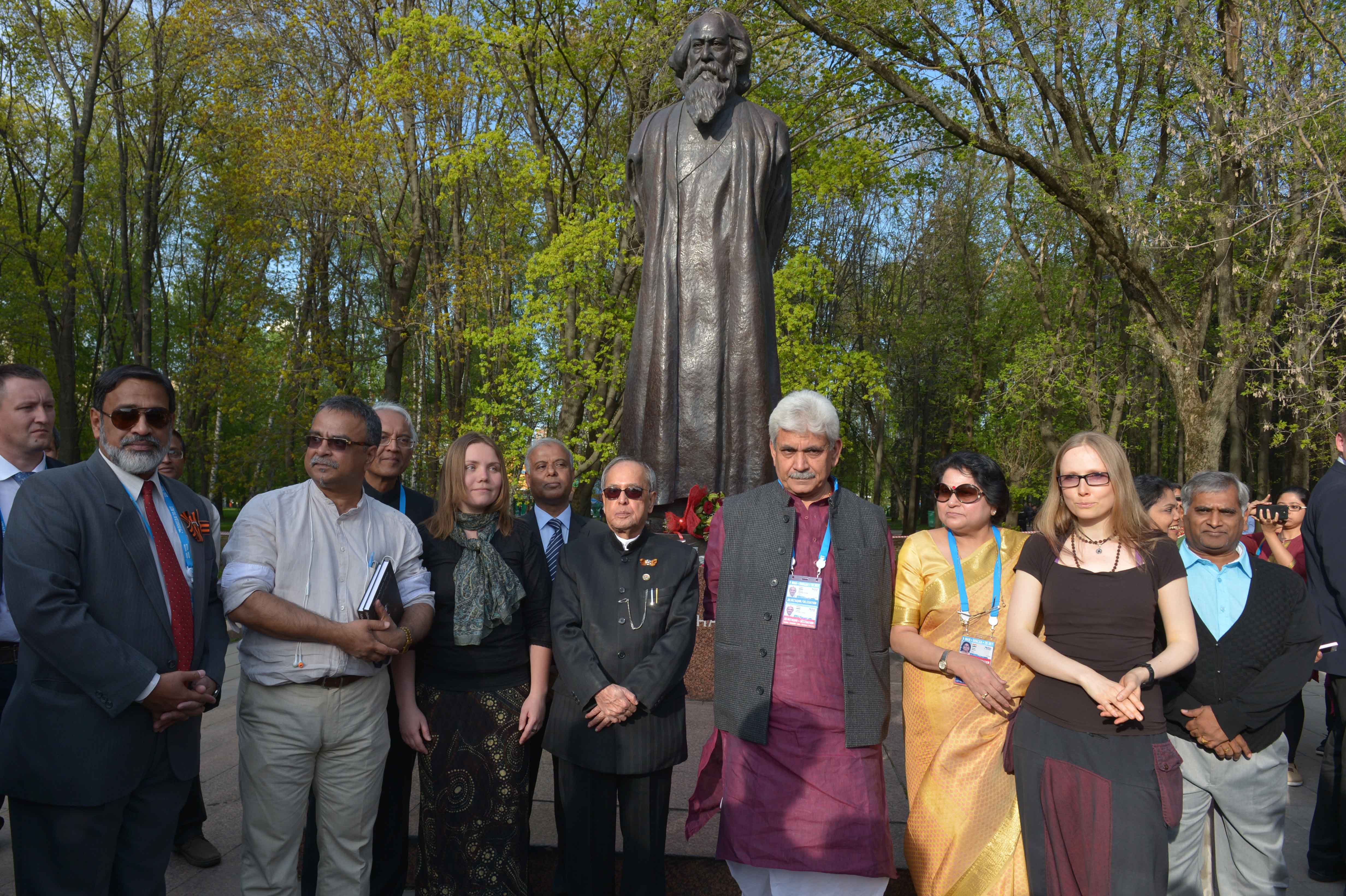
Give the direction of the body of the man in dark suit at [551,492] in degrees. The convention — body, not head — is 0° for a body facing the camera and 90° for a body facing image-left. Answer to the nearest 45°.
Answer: approximately 0°

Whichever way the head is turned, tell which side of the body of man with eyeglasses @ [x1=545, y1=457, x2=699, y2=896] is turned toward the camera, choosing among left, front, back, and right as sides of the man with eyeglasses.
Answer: front

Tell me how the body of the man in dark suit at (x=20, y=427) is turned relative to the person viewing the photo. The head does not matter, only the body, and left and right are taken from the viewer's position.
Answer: facing the viewer and to the right of the viewer

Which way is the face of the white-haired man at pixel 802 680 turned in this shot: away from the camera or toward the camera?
toward the camera

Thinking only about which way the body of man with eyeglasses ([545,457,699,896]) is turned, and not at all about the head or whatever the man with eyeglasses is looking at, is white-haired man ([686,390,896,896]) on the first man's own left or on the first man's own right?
on the first man's own left

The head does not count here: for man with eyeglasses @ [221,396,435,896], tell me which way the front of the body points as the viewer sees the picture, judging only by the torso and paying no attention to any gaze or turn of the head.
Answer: toward the camera

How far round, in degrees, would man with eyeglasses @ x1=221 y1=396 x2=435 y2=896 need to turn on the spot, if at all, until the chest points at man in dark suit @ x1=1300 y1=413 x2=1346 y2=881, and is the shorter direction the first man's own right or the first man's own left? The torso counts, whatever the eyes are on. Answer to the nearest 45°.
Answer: approximately 90° to the first man's own left

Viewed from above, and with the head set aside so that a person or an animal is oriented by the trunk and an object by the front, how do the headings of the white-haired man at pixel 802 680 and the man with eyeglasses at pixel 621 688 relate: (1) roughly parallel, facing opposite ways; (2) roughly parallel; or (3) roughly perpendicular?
roughly parallel

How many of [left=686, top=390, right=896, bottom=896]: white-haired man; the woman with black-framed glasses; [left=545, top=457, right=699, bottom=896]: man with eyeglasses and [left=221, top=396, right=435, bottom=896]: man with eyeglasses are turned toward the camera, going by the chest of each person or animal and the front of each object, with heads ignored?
4
